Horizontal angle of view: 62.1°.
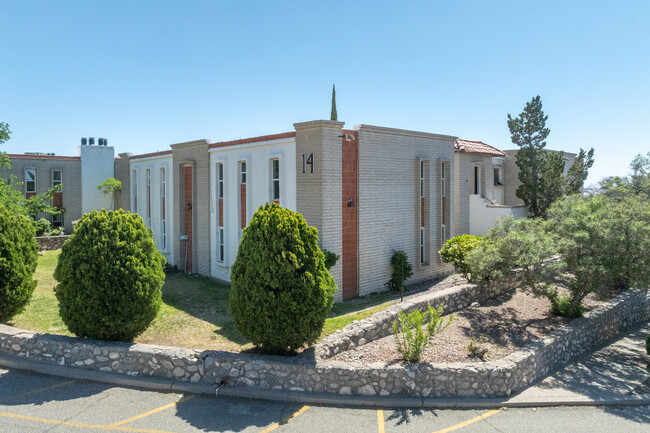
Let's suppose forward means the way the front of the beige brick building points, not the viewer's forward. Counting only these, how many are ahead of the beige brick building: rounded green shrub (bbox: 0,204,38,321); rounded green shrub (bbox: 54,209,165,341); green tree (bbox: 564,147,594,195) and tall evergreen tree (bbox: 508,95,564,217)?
2

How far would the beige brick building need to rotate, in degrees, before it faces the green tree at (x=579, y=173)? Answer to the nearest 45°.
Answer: approximately 180°

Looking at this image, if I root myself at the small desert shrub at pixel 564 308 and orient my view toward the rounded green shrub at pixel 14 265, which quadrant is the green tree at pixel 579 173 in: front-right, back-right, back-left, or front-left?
back-right

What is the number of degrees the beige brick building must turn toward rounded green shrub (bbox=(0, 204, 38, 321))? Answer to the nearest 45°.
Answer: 0° — it already faces it

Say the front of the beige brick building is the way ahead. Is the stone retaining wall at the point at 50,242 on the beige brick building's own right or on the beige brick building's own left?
on the beige brick building's own right

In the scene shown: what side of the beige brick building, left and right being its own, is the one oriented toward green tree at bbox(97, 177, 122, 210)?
right

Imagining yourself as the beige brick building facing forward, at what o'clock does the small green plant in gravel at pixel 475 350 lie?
The small green plant in gravel is roughly at 10 o'clock from the beige brick building.

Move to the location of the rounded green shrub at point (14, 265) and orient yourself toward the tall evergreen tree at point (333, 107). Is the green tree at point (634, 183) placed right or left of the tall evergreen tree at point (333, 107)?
right

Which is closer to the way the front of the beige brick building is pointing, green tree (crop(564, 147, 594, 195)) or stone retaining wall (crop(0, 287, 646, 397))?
the stone retaining wall

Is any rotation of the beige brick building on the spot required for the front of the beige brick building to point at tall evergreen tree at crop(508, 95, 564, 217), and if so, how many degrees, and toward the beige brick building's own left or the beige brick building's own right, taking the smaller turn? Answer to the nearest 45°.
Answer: approximately 180°

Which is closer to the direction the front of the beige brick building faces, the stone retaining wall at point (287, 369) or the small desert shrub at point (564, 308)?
the stone retaining wall

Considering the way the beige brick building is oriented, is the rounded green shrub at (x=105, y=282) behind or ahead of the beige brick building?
ahead

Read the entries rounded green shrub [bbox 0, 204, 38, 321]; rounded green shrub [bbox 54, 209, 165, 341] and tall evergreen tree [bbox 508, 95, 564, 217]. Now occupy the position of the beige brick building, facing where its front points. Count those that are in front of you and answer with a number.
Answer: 2

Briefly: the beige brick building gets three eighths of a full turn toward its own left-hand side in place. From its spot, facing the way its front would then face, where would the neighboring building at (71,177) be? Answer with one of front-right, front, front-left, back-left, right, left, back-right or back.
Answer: back-left

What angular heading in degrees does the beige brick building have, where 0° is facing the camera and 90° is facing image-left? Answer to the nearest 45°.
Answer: approximately 45°

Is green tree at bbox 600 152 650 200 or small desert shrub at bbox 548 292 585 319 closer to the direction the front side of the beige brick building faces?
the small desert shrub

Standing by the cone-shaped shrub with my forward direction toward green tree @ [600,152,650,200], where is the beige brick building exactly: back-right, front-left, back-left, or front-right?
front-left

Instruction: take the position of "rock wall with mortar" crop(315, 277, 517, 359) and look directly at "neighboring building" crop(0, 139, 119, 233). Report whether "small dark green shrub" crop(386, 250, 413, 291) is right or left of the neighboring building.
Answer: right

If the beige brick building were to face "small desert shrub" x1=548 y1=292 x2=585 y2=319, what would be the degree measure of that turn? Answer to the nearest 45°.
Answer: approximately 90° to its left
